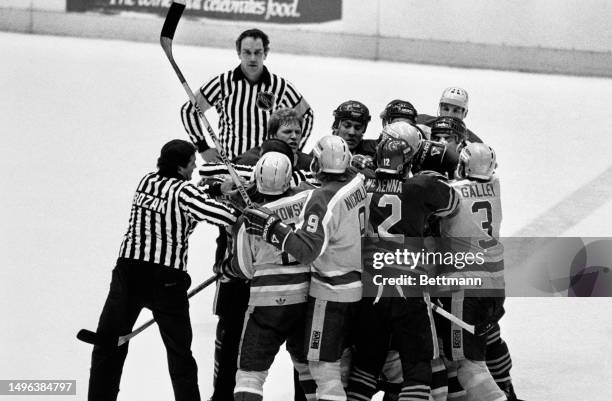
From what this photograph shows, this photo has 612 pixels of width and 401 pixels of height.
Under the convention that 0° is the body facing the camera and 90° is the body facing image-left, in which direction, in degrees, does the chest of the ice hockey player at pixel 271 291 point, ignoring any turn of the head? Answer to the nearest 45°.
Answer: approximately 180°

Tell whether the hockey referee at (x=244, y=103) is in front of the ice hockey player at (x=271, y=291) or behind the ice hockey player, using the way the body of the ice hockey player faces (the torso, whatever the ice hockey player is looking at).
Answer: in front

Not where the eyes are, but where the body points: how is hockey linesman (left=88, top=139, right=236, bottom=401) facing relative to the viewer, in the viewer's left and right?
facing away from the viewer and to the right of the viewer

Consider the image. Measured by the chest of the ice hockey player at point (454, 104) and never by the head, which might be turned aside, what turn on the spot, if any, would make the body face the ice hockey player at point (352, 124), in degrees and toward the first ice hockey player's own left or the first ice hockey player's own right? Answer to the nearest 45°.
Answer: approximately 45° to the first ice hockey player's own right

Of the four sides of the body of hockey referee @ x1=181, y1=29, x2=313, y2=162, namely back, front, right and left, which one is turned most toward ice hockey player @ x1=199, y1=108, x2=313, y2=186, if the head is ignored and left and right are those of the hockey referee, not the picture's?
front

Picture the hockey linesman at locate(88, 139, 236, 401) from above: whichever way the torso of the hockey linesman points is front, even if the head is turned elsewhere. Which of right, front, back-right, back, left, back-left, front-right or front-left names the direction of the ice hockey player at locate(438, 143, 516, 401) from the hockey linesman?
front-right

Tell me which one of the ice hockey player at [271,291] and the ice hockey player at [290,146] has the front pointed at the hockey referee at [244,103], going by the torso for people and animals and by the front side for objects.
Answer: the ice hockey player at [271,291]

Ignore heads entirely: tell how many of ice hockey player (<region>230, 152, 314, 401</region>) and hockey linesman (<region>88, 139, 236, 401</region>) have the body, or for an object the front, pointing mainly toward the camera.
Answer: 0

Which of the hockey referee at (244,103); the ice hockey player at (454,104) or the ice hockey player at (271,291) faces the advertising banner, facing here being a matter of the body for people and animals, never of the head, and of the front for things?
the ice hockey player at (271,291)

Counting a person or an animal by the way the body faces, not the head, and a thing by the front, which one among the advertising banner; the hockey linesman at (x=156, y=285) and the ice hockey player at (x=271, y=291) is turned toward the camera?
the advertising banner

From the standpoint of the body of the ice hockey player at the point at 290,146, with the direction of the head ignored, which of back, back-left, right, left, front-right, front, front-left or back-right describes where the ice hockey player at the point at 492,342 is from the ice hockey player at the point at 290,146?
front-left
